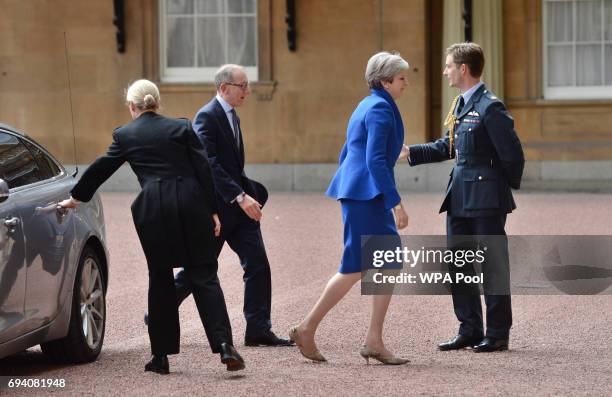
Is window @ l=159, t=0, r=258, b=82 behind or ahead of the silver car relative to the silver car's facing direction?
behind

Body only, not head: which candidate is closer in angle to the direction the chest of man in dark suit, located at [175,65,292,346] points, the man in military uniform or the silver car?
the man in military uniform

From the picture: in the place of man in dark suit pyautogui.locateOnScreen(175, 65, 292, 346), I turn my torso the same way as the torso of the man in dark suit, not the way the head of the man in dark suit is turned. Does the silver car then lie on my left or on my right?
on my right

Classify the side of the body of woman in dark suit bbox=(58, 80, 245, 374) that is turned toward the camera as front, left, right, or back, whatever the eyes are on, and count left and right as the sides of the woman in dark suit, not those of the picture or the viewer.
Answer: back

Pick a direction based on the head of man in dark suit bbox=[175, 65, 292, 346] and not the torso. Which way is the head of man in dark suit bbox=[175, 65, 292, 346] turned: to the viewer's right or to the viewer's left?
to the viewer's right

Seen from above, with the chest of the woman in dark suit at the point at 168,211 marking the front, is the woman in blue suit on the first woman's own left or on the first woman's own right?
on the first woman's own right

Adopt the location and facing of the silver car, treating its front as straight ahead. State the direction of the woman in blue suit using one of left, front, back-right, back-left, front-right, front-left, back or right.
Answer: back-left

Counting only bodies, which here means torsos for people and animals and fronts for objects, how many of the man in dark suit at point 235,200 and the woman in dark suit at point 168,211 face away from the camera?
1

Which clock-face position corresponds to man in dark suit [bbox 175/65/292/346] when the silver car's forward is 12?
The man in dark suit is roughly at 6 o'clock from the silver car.

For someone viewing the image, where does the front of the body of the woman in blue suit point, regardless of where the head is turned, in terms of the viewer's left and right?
facing to the right of the viewer

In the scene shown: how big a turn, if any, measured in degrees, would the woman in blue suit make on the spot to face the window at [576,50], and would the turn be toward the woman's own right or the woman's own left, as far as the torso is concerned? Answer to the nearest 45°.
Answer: approximately 90° to the woman's own left

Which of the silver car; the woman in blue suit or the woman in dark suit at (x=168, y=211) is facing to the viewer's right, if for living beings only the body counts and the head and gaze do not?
the woman in blue suit

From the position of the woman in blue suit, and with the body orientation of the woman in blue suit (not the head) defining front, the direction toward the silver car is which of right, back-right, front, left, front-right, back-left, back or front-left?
back

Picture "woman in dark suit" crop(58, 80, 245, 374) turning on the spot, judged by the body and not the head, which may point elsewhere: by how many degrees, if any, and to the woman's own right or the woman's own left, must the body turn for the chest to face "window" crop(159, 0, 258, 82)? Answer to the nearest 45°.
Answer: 0° — they already face it
